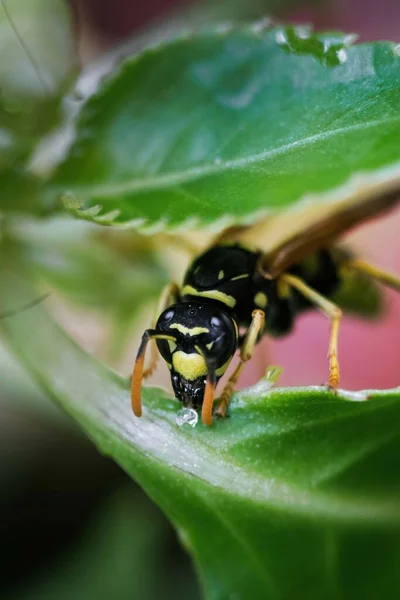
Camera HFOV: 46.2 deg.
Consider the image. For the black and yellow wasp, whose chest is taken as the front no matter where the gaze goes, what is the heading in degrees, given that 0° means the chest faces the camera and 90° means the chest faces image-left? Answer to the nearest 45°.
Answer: approximately 45°
